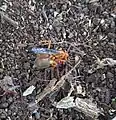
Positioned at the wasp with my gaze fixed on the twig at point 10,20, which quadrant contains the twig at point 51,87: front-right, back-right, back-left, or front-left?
back-left

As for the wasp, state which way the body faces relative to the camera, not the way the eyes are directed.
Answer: to the viewer's right
